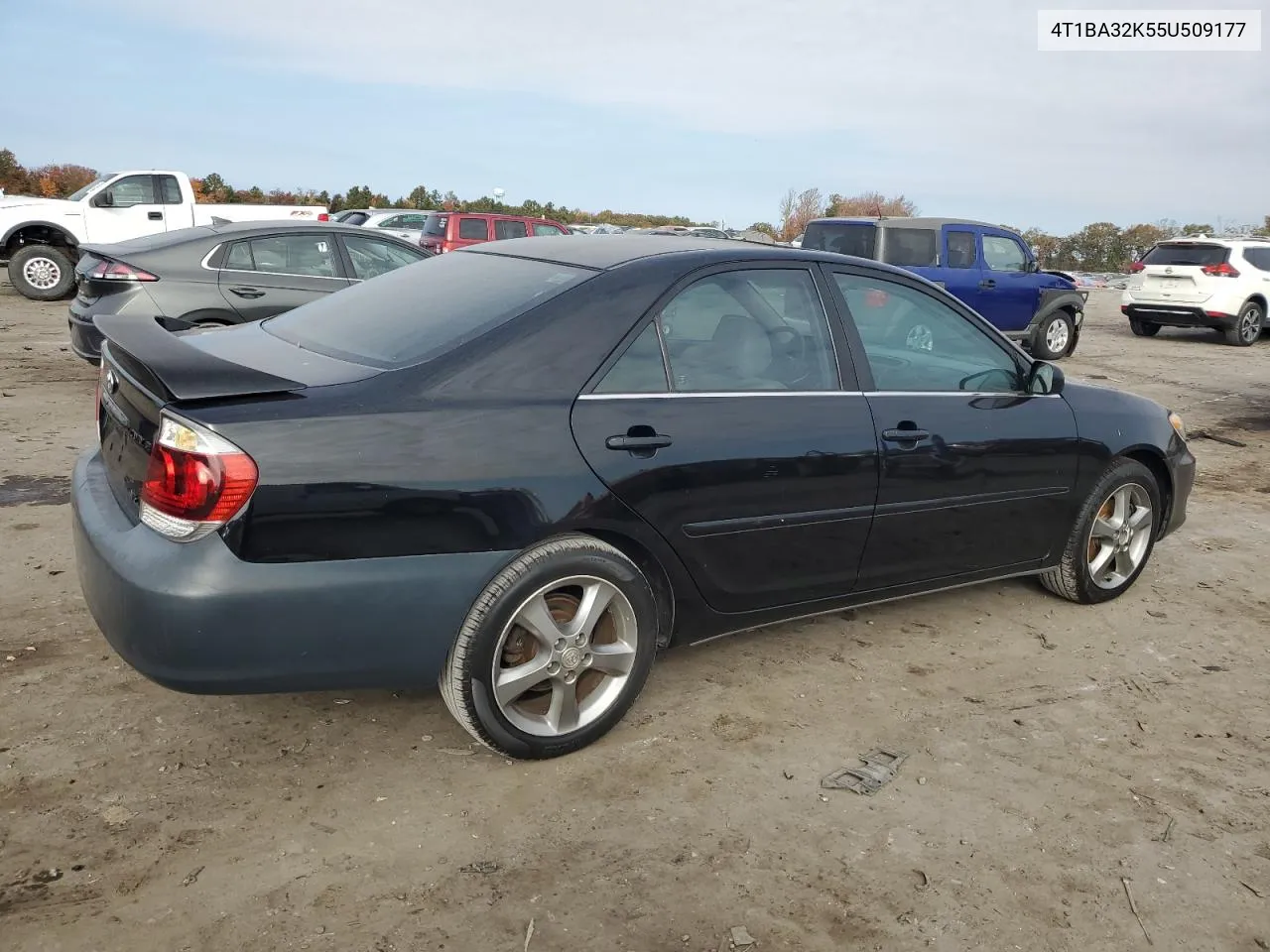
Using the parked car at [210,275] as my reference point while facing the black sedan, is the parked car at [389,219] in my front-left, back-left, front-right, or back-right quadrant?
back-left

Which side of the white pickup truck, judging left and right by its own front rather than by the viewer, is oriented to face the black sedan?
left

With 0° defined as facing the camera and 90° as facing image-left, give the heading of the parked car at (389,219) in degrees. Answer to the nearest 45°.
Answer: approximately 225°

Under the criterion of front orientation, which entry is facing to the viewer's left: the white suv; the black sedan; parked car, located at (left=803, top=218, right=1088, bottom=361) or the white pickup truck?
the white pickup truck

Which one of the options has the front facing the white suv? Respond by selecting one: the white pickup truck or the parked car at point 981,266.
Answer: the parked car

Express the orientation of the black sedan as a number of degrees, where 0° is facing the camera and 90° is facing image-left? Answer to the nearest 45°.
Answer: approximately 225°

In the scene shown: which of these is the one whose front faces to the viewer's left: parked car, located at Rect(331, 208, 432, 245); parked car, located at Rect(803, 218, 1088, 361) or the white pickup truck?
the white pickup truck

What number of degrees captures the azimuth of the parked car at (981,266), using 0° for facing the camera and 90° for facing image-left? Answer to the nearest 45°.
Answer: approximately 225°

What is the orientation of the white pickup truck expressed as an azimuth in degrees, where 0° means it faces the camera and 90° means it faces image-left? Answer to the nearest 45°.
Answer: approximately 90°

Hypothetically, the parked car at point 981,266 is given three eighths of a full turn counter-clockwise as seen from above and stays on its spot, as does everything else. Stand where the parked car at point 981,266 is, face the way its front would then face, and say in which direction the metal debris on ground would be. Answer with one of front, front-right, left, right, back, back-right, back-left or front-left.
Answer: left

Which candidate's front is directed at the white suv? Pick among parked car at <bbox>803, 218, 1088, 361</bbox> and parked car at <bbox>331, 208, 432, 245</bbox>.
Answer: parked car at <bbox>803, 218, 1088, 361</bbox>

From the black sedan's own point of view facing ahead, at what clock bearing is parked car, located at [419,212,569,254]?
The parked car is roughly at 10 o'clock from the black sedan.

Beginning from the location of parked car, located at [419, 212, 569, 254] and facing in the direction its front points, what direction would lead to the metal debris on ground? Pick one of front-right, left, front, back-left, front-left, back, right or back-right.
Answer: back-right

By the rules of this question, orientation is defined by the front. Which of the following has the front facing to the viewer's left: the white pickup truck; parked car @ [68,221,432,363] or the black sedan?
the white pickup truck

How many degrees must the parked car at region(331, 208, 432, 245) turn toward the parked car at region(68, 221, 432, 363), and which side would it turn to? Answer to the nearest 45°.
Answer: approximately 135° to its right

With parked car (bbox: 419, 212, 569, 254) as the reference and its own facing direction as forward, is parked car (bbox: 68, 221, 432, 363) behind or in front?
behind
